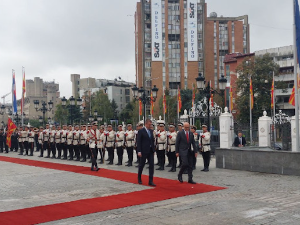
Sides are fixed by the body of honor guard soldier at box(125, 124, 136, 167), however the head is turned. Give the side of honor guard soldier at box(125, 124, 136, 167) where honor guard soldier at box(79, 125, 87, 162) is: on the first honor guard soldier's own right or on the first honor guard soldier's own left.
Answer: on the first honor guard soldier's own right

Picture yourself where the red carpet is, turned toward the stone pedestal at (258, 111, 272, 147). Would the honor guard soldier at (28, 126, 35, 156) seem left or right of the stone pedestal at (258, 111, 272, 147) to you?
left

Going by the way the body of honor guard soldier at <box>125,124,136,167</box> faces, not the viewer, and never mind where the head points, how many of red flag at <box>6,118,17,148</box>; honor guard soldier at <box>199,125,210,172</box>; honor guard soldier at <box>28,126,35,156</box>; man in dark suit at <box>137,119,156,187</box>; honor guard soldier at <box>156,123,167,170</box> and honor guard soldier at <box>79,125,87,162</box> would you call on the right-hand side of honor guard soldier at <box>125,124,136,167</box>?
3

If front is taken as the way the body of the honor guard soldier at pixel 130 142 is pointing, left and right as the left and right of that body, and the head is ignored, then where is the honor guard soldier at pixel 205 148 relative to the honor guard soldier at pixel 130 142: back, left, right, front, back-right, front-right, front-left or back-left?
left

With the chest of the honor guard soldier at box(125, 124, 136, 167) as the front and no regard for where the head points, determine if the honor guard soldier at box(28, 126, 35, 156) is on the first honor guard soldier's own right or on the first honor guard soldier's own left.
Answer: on the first honor guard soldier's own right

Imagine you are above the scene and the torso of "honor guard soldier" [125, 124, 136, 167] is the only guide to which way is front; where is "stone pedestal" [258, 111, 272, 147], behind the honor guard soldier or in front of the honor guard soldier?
behind

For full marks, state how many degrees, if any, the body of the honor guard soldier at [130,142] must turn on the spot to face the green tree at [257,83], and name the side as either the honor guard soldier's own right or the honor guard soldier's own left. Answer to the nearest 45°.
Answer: approximately 180°

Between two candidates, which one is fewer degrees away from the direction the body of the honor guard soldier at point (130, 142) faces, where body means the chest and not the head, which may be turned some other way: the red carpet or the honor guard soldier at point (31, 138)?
the red carpet

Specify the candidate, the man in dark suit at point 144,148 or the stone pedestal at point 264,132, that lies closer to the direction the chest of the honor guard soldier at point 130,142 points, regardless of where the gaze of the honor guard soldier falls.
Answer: the man in dark suit

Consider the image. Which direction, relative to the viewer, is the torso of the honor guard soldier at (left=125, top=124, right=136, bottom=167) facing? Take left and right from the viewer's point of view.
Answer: facing the viewer and to the left of the viewer

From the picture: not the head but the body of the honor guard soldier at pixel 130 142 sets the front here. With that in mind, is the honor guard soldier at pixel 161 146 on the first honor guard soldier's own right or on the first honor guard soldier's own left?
on the first honor guard soldier's own left

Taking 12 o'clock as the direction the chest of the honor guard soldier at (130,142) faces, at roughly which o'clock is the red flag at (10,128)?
The red flag is roughly at 3 o'clock from the honor guard soldier.

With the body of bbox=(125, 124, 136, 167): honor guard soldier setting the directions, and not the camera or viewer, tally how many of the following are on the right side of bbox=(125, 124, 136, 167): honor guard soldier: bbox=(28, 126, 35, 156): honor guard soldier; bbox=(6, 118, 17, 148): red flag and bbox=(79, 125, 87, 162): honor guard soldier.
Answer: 3

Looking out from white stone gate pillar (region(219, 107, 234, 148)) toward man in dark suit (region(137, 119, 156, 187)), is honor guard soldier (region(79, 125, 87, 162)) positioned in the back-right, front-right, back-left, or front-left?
front-right
